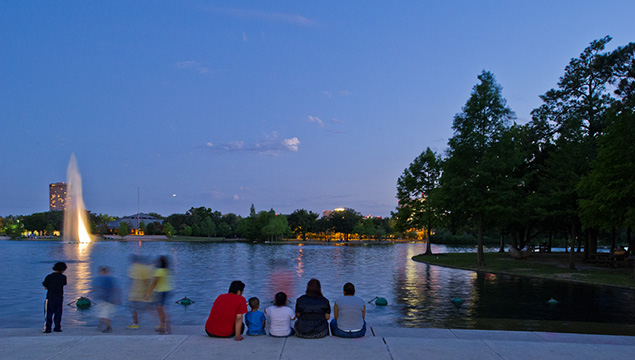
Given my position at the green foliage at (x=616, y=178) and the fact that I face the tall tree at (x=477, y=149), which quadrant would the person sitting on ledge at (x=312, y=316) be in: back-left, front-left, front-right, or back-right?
back-left

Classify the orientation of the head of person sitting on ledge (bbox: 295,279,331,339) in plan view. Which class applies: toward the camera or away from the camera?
away from the camera

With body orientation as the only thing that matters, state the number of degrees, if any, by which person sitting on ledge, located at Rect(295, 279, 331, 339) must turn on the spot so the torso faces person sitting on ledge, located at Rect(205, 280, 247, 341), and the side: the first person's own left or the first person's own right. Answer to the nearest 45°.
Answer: approximately 90° to the first person's own left

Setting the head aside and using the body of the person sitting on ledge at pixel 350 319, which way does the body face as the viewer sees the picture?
away from the camera

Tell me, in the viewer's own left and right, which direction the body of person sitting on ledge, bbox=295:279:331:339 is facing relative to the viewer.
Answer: facing away from the viewer

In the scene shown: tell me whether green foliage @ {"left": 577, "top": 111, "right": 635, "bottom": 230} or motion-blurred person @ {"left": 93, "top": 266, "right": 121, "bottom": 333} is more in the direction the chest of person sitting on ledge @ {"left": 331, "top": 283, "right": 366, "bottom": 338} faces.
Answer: the green foliage

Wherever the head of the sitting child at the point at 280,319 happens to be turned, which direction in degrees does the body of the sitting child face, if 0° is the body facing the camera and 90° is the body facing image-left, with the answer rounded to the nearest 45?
approximately 180°

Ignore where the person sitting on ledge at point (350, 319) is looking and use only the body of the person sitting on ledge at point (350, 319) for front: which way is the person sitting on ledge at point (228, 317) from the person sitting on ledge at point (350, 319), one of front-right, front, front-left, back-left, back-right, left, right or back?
left
